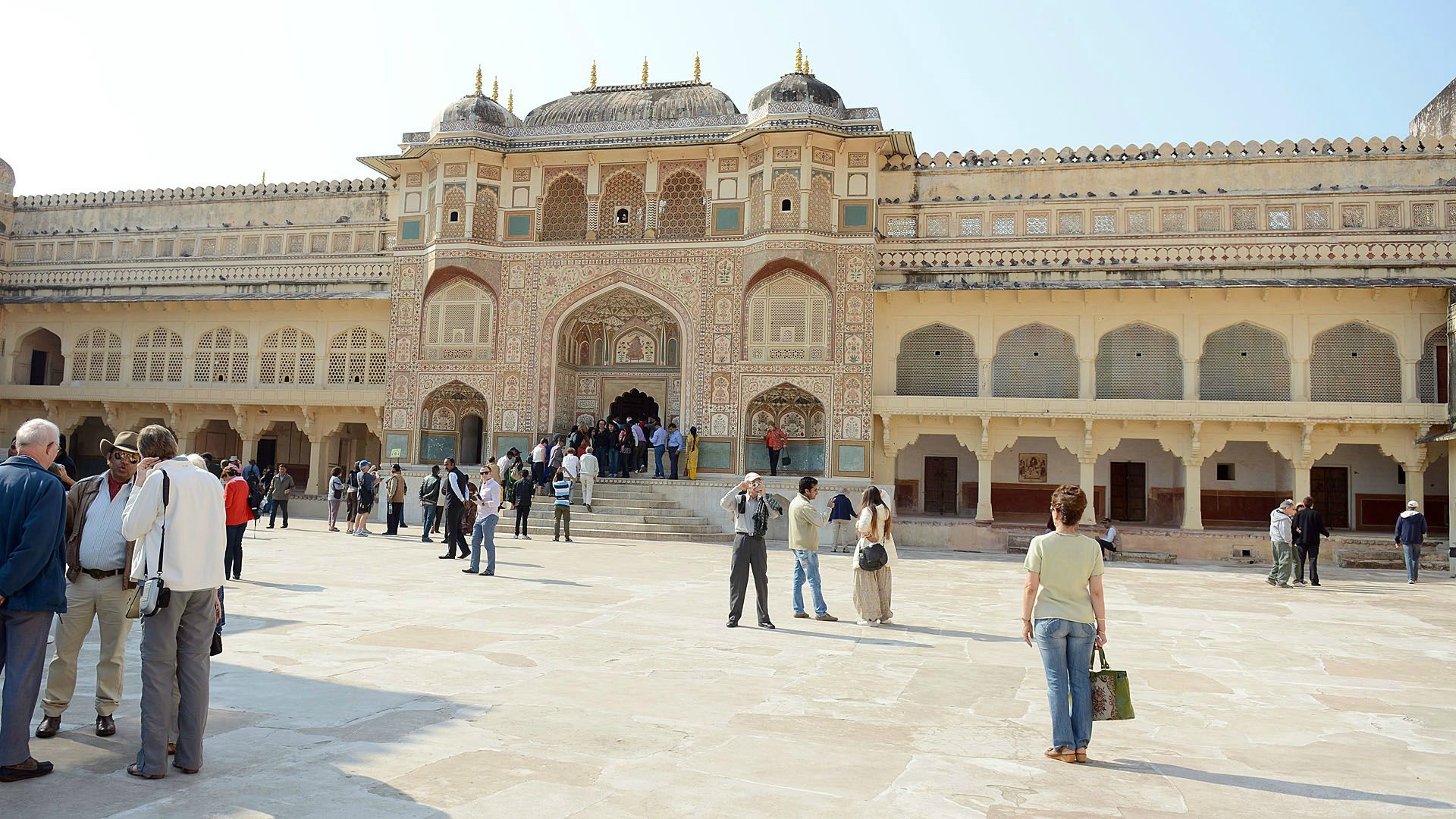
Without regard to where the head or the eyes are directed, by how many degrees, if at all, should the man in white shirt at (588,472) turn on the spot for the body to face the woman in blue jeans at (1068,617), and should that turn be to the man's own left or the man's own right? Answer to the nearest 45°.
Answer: approximately 180°

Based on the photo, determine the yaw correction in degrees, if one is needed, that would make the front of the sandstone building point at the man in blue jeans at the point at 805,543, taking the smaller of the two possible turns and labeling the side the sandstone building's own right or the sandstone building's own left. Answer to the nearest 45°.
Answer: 0° — it already faces them

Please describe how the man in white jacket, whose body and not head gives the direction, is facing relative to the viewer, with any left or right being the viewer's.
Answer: facing away from the viewer and to the left of the viewer

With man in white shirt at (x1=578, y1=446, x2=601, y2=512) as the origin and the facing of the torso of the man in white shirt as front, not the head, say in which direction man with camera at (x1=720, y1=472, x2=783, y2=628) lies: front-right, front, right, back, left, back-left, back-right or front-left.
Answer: back

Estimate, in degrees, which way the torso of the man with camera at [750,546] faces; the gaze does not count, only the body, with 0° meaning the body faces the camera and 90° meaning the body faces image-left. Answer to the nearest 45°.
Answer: approximately 0°

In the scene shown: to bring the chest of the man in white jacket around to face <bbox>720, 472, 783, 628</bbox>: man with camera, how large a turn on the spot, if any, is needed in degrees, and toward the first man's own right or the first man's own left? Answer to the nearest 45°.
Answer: approximately 90° to the first man's own right

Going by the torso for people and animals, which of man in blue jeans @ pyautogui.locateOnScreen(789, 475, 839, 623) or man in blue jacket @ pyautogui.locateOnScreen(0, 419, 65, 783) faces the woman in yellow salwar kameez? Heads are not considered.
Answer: the man in blue jacket

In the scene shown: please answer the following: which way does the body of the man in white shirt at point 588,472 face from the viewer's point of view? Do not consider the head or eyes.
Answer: away from the camera
